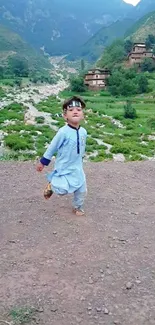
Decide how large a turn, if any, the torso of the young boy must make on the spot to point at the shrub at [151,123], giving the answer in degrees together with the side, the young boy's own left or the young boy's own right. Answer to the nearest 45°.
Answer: approximately 135° to the young boy's own left

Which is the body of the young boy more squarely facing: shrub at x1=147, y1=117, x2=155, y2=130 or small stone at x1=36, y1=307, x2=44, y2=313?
the small stone

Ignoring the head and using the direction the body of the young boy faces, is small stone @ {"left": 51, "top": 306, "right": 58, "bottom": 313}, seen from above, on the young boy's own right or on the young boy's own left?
on the young boy's own right

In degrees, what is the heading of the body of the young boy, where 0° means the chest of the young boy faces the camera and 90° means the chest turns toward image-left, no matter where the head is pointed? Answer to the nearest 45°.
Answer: approximately 315°

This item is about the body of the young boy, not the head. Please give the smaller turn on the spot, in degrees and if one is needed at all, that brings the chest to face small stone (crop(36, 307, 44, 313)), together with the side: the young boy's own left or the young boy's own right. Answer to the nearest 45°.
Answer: approximately 45° to the young boy's own right
